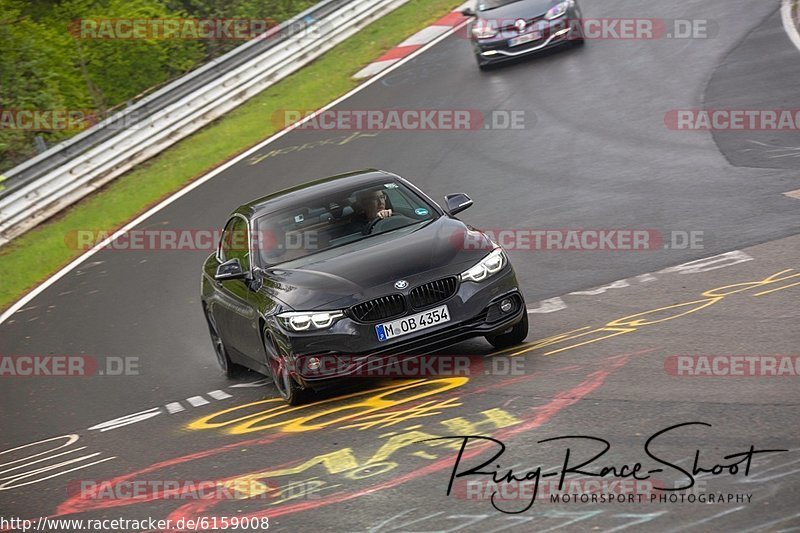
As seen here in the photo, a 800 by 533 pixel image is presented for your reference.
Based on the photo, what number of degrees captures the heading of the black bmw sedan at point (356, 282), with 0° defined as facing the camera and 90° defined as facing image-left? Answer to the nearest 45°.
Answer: approximately 315°

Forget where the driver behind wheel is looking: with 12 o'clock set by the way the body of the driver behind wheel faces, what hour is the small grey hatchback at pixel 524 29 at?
The small grey hatchback is roughly at 8 o'clock from the driver behind wheel.

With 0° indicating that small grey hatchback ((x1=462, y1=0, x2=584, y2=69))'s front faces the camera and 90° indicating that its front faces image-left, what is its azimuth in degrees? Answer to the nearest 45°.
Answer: approximately 0°

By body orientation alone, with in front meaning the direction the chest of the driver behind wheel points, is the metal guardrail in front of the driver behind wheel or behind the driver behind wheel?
behind

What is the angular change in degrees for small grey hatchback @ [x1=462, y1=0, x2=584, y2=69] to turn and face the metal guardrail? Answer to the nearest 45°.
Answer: approximately 90° to its right

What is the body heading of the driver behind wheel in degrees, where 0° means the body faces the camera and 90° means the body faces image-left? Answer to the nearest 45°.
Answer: approximately 315°

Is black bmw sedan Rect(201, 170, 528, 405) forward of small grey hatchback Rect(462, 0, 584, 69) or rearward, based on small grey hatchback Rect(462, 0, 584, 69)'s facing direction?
forward

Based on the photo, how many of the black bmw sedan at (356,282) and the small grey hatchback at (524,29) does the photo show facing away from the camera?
0

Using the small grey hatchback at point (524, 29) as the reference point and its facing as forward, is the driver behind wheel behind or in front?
in front
